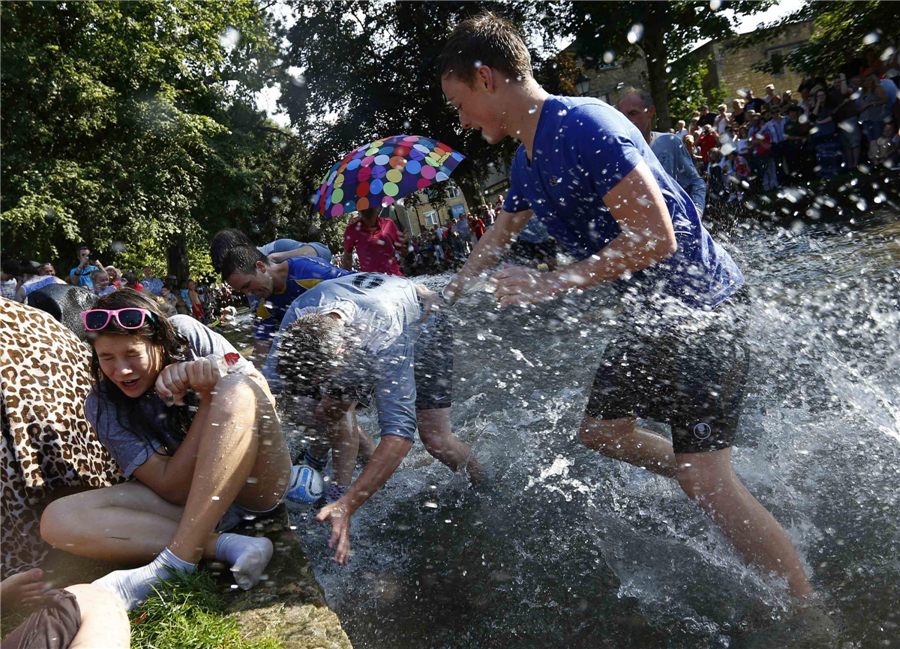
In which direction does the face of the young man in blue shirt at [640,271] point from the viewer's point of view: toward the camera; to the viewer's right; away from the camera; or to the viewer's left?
to the viewer's left

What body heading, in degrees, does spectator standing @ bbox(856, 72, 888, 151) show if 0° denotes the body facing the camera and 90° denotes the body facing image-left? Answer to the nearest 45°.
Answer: approximately 45°

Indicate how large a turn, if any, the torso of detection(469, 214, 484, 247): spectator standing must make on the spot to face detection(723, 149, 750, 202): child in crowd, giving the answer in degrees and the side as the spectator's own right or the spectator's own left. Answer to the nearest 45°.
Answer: approximately 90° to the spectator's own left

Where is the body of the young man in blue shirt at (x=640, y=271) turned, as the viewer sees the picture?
to the viewer's left

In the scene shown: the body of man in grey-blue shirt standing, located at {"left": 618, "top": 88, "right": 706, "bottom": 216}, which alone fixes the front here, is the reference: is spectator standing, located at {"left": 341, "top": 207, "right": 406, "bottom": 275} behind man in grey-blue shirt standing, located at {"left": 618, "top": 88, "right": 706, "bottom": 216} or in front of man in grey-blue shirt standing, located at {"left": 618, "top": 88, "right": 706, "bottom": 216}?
in front

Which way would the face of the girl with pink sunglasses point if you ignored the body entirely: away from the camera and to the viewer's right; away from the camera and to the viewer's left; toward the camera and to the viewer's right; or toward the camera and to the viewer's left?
toward the camera and to the viewer's left

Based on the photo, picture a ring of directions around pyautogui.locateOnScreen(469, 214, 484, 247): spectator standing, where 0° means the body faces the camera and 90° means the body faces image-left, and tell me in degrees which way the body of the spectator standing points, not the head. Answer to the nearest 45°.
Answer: approximately 45°

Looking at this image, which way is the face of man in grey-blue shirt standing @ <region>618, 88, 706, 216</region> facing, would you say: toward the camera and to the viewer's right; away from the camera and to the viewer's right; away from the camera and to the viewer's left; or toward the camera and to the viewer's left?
toward the camera and to the viewer's left

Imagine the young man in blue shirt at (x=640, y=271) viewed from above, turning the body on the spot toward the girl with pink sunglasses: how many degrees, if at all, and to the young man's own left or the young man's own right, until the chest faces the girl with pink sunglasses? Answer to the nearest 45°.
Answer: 0° — they already face them

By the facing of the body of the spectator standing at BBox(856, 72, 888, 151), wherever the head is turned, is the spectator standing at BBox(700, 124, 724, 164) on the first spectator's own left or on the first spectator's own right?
on the first spectator's own right

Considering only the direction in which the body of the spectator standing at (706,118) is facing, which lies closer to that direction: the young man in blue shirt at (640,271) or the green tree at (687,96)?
the young man in blue shirt
